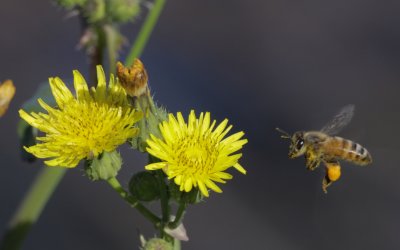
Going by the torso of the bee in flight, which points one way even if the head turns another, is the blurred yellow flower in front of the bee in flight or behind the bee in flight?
in front

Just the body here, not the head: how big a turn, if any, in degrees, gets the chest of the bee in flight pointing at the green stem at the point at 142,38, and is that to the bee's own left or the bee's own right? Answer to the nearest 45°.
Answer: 0° — it already faces it

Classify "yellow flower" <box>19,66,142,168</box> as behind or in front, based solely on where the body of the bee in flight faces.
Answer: in front

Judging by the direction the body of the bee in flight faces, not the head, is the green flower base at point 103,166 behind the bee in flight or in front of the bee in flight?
in front

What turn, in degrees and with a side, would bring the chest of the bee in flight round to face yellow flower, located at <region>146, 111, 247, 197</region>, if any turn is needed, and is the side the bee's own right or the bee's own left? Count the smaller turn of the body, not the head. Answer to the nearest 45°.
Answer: approximately 45° to the bee's own left

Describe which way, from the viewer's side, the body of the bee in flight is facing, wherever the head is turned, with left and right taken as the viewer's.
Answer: facing to the left of the viewer

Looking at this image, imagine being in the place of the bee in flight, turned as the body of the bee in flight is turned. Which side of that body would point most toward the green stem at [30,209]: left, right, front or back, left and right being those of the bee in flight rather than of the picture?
front
